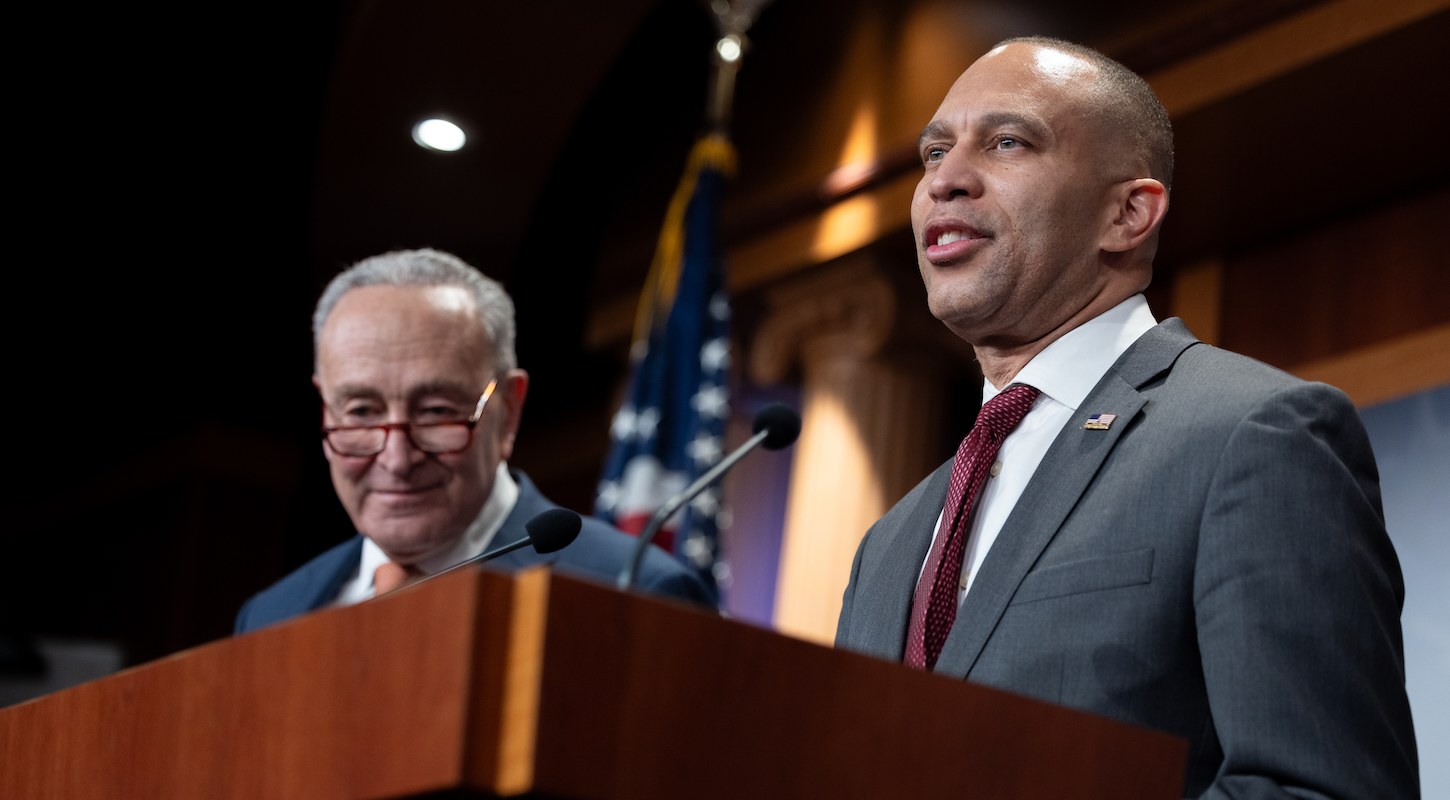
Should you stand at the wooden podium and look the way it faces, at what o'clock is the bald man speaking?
The bald man speaking is roughly at 6 o'clock from the wooden podium.

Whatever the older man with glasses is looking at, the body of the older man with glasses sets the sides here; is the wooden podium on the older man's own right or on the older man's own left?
on the older man's own left

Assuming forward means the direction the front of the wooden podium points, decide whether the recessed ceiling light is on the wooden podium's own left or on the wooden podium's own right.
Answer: on the wooden podium's own right

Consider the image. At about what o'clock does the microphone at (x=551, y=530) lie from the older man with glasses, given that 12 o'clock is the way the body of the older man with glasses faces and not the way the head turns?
The microphone is roughly at 10 o'clock from the older man with glasses.

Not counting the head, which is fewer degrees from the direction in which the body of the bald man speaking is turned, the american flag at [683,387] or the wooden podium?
the wooden podium

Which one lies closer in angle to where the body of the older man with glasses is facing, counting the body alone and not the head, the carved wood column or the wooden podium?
the wooden podium

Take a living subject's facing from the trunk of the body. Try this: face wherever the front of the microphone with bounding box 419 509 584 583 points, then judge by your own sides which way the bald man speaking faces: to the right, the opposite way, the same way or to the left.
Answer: the opposite way

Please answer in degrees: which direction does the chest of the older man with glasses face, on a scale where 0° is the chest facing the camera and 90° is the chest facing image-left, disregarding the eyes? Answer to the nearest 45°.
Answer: approximately 45°
